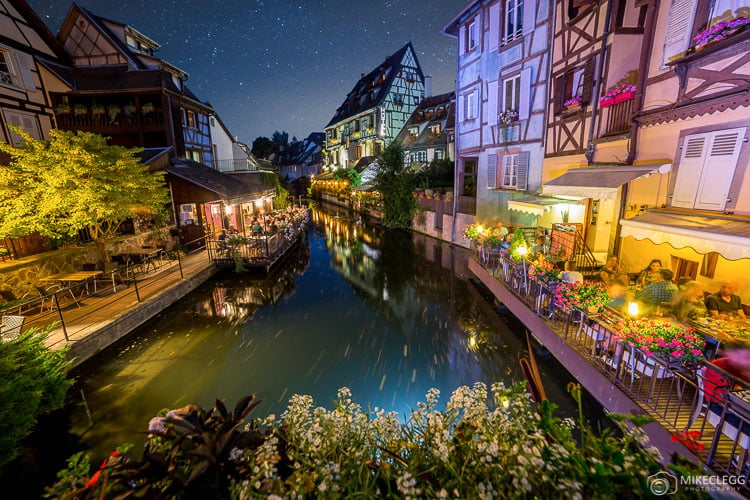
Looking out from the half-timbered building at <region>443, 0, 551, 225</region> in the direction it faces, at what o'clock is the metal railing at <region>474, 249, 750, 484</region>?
The metal railing is roughly at 10 o'clock from the half-timbered building.

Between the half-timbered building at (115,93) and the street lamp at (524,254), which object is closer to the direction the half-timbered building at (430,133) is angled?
the half-timbered building

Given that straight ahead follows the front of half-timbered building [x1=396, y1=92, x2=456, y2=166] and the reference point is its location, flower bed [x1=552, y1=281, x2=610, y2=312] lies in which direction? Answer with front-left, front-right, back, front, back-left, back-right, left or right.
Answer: front-left

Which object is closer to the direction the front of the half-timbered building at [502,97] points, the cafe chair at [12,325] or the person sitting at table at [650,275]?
the cafe chair

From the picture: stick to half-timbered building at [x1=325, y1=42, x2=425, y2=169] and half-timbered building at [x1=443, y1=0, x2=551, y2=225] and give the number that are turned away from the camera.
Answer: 0

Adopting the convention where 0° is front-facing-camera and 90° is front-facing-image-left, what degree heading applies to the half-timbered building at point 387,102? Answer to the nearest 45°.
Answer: approximately 45°

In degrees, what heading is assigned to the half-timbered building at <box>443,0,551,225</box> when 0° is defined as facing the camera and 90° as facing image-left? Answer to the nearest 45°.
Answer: approximately 45°

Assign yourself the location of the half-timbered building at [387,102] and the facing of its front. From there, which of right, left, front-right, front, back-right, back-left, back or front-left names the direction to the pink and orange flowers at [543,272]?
front-left
